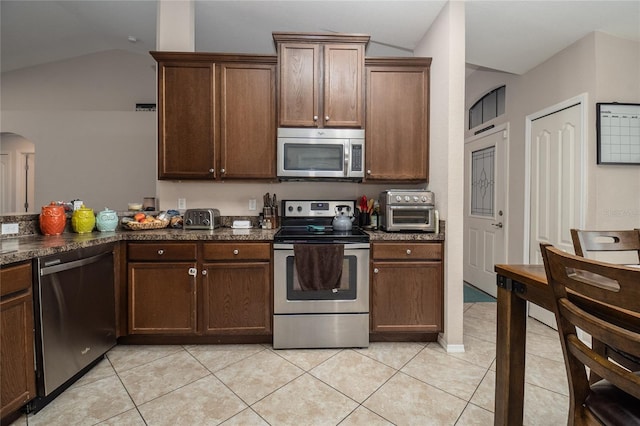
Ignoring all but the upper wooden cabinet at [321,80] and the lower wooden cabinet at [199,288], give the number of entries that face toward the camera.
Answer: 2

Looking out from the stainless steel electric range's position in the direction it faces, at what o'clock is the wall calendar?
The wall calendar is roughly at 9 o'clock from the stainless steel electric range.

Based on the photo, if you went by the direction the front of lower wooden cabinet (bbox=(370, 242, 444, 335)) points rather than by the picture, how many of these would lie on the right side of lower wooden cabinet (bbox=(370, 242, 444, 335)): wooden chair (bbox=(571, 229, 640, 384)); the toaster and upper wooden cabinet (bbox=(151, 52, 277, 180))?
2

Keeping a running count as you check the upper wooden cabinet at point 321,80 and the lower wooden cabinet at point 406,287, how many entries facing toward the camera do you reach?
2

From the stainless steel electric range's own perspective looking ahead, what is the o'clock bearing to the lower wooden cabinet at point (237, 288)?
The lower wooden cabinet is roughly at 3 o'clock from the stainless steel electric range.

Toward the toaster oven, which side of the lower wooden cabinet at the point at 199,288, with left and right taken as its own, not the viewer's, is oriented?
left

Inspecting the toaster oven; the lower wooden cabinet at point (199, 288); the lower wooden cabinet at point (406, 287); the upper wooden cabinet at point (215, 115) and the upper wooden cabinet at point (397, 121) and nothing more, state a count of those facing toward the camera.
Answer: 5

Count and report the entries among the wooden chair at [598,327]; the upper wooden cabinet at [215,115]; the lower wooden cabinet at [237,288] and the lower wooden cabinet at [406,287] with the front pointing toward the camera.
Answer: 3

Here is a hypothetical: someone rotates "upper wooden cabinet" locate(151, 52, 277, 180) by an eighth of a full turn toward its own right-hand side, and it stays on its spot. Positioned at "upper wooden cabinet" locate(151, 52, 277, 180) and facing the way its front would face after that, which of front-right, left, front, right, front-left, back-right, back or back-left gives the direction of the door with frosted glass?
back-left

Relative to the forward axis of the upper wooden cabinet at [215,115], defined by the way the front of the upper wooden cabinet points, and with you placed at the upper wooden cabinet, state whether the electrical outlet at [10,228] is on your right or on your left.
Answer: on your right

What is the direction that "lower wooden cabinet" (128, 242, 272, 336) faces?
toward the camera

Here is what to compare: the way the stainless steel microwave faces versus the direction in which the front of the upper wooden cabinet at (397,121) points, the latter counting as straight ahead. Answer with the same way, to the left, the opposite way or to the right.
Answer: the same way

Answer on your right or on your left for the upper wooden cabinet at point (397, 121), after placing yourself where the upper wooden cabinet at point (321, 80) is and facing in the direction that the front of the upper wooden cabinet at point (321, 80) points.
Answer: on your left

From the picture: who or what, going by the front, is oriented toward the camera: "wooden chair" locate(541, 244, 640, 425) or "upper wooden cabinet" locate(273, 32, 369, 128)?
the upper wooden cabinet

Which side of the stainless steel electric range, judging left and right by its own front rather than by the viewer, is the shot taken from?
front

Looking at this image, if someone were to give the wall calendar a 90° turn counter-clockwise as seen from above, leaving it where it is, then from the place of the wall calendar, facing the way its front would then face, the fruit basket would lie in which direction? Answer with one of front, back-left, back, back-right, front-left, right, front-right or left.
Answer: back-right
